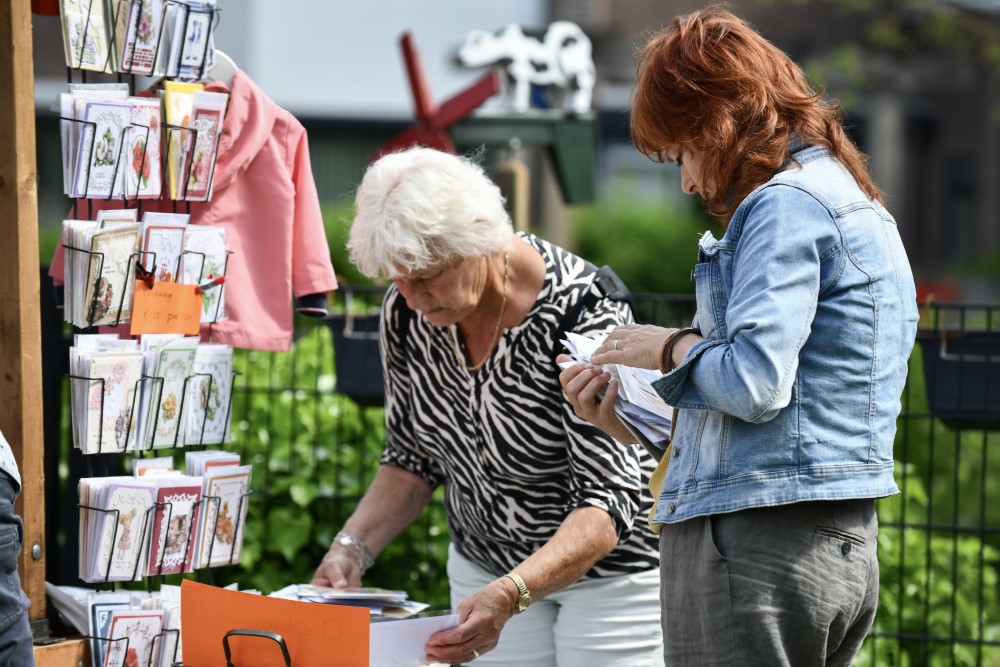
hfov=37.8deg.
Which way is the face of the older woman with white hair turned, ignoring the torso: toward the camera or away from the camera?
toward the camera

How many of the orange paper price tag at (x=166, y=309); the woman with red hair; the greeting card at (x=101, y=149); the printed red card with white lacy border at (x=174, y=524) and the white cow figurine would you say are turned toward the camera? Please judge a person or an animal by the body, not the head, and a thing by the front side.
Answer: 3

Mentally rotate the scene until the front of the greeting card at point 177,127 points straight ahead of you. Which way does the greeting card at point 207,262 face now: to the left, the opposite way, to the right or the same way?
the same way

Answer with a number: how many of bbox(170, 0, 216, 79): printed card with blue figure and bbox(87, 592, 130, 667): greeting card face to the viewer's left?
0

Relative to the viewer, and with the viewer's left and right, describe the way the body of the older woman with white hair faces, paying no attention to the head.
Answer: facing the viewer and to the left of the viewer

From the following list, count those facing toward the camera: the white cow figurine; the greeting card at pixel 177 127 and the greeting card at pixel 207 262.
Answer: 2

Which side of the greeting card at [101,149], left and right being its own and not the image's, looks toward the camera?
front

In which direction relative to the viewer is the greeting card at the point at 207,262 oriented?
toward the camera

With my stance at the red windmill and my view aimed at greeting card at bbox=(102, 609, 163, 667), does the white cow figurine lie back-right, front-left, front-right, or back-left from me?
back-left

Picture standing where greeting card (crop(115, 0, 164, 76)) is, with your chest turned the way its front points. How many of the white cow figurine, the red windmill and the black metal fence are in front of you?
0
